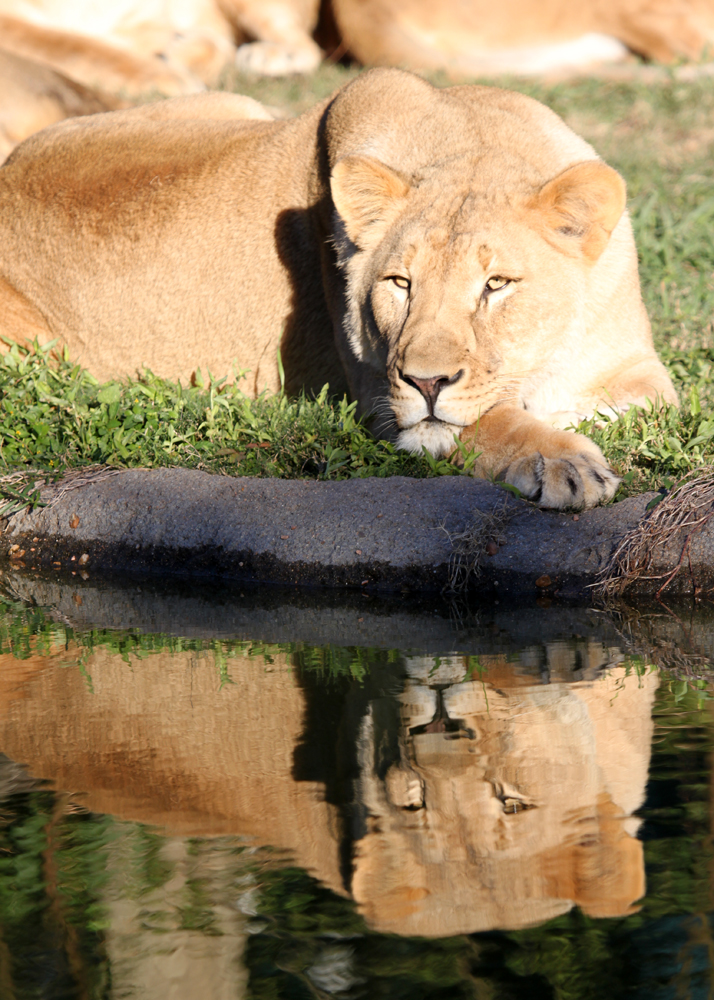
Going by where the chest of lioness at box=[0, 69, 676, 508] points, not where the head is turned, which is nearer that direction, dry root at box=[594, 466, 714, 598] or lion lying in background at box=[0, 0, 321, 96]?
the dry root

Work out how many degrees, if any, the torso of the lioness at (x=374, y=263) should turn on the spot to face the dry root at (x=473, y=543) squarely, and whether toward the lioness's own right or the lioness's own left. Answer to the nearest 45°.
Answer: approximately 45° to the lioness's own right

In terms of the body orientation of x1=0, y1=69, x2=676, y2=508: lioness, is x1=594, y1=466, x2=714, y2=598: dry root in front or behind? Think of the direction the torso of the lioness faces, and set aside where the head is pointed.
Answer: in front

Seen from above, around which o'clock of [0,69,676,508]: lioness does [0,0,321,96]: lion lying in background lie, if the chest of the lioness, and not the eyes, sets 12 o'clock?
The lion lying in background is roughly at 7 o'clock from the lioness.

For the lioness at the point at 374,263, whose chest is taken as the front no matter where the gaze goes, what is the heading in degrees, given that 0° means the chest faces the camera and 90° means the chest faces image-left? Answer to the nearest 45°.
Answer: approximately 315°

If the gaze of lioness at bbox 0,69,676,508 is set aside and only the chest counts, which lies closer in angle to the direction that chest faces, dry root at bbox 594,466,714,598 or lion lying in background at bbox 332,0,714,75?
the dry root

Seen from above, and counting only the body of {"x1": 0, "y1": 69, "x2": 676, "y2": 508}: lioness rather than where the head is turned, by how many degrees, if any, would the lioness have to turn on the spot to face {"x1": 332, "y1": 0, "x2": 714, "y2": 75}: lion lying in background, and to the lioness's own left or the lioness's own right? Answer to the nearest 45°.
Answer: approximately 135° to the lioness's own left
